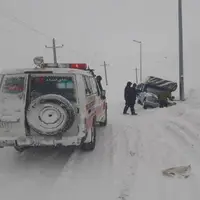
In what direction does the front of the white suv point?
away from the camera

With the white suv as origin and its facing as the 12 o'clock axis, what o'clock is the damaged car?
The damaged car is roughly at 1 o'clock from the white suv.
